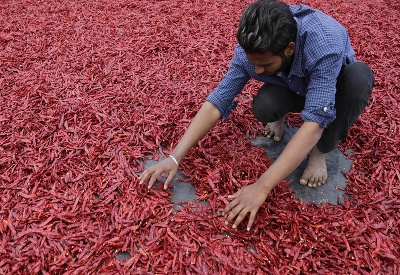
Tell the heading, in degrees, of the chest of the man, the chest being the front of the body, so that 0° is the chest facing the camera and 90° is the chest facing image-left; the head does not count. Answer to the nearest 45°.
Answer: approximately 45°
